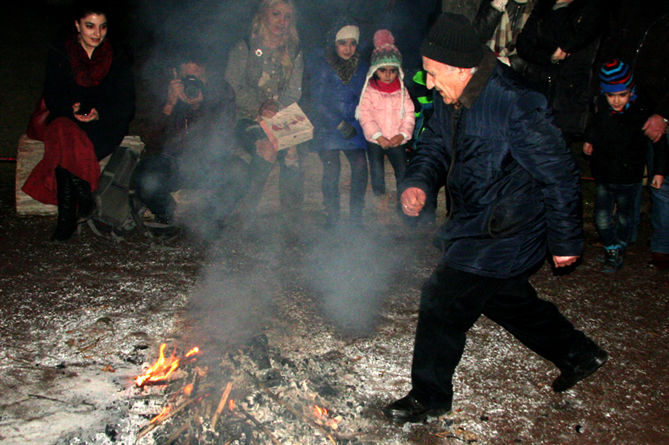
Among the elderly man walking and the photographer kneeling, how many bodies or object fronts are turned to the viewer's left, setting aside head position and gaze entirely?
1

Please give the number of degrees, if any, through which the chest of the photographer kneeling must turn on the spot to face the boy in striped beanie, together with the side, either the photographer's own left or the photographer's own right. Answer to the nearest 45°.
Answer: approximately 90° to the photographer's own left

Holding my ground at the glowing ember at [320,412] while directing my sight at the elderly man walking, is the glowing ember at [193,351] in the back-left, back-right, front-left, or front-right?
back-left

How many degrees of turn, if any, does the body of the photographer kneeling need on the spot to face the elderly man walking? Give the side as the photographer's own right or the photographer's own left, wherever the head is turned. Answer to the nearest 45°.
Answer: approximately 45° to the photographer's own left

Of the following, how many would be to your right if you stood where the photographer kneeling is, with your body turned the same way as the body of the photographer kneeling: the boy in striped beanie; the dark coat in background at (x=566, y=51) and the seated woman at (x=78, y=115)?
1

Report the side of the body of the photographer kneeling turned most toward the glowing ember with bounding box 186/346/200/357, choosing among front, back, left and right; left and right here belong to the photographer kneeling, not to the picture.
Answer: front

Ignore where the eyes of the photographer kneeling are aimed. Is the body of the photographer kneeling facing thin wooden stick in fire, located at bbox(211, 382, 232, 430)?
yes

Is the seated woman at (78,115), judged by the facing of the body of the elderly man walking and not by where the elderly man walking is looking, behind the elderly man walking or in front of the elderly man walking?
in front

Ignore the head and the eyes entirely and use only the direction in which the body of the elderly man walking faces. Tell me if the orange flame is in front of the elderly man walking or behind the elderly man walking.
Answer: in front

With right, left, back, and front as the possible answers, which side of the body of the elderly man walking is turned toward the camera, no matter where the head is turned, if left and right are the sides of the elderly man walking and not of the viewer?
left

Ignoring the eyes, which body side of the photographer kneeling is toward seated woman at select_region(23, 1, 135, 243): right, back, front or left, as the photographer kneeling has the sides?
right
